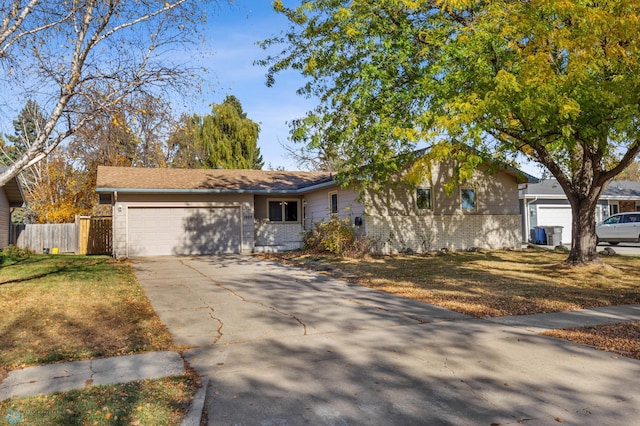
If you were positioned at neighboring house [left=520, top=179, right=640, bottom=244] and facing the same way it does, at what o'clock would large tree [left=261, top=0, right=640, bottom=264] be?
The large tree is roughly at 12 o'clock from the neighboring house.

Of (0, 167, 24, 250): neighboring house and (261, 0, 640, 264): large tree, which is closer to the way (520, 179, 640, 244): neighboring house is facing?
the large tree

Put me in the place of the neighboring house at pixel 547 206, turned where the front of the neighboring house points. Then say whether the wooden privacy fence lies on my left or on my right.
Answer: on my right

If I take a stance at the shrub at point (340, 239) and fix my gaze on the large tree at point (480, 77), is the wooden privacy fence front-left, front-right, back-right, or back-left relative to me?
back-right

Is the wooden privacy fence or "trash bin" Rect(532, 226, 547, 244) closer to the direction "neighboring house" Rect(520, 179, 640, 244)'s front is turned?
the trash bin

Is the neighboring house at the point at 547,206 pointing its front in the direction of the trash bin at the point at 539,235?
yes

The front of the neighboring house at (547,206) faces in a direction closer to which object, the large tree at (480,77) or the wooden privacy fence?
the large tree

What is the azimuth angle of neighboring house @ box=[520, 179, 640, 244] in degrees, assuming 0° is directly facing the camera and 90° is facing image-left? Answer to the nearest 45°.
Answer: approximately 0°

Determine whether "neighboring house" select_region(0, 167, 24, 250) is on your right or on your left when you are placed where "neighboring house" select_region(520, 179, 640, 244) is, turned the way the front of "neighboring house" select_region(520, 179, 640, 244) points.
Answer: on your right
